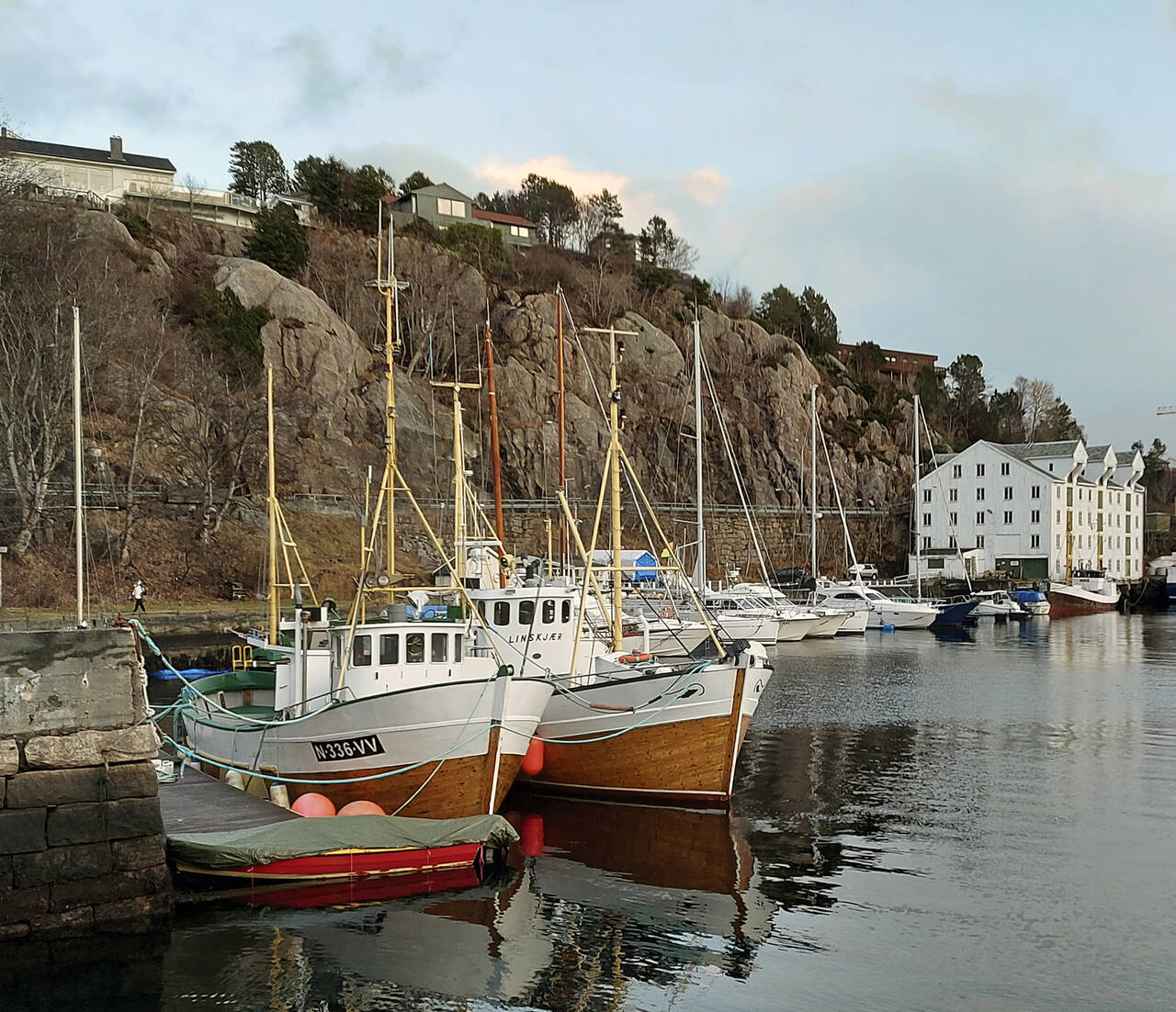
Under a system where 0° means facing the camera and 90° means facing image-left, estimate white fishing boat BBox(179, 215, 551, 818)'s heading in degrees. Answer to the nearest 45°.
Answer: approximately 315°

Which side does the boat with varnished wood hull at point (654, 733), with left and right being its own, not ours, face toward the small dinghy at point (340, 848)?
right

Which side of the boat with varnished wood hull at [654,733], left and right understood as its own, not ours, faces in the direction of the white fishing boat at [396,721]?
right

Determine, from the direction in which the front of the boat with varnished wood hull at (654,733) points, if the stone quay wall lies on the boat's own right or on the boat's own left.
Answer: on the boat's own right

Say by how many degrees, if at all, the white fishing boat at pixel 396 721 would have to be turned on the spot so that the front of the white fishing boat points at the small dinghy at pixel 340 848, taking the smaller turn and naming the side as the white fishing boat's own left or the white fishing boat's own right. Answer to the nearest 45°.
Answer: approximately 45° to the white fishing boat's own right

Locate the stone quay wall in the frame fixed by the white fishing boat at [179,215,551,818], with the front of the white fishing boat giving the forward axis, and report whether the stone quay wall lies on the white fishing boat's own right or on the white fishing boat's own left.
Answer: on the white fishing boat's own right

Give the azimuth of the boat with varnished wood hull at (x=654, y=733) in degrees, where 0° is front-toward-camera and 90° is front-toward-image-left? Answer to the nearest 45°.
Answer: approximately 315°
